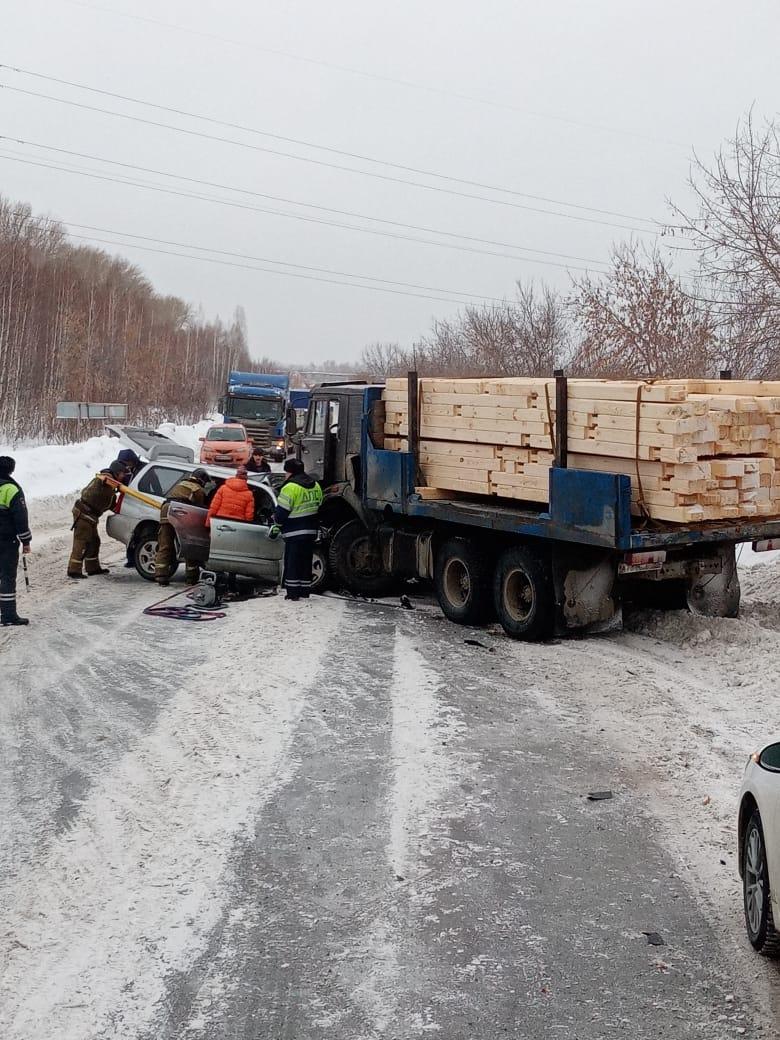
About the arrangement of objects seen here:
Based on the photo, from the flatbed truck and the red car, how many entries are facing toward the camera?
1

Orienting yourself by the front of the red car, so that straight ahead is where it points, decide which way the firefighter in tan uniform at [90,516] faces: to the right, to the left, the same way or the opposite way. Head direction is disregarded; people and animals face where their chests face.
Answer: to the left

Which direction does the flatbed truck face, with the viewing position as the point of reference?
facing away from the viewer and to the left of the viewer

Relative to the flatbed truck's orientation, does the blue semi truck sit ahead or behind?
ahead

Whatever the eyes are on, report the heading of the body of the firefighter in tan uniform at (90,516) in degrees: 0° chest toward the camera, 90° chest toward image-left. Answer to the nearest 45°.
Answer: approximately 270°

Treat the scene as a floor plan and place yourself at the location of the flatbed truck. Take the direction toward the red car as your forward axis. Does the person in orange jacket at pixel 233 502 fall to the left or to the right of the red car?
left
